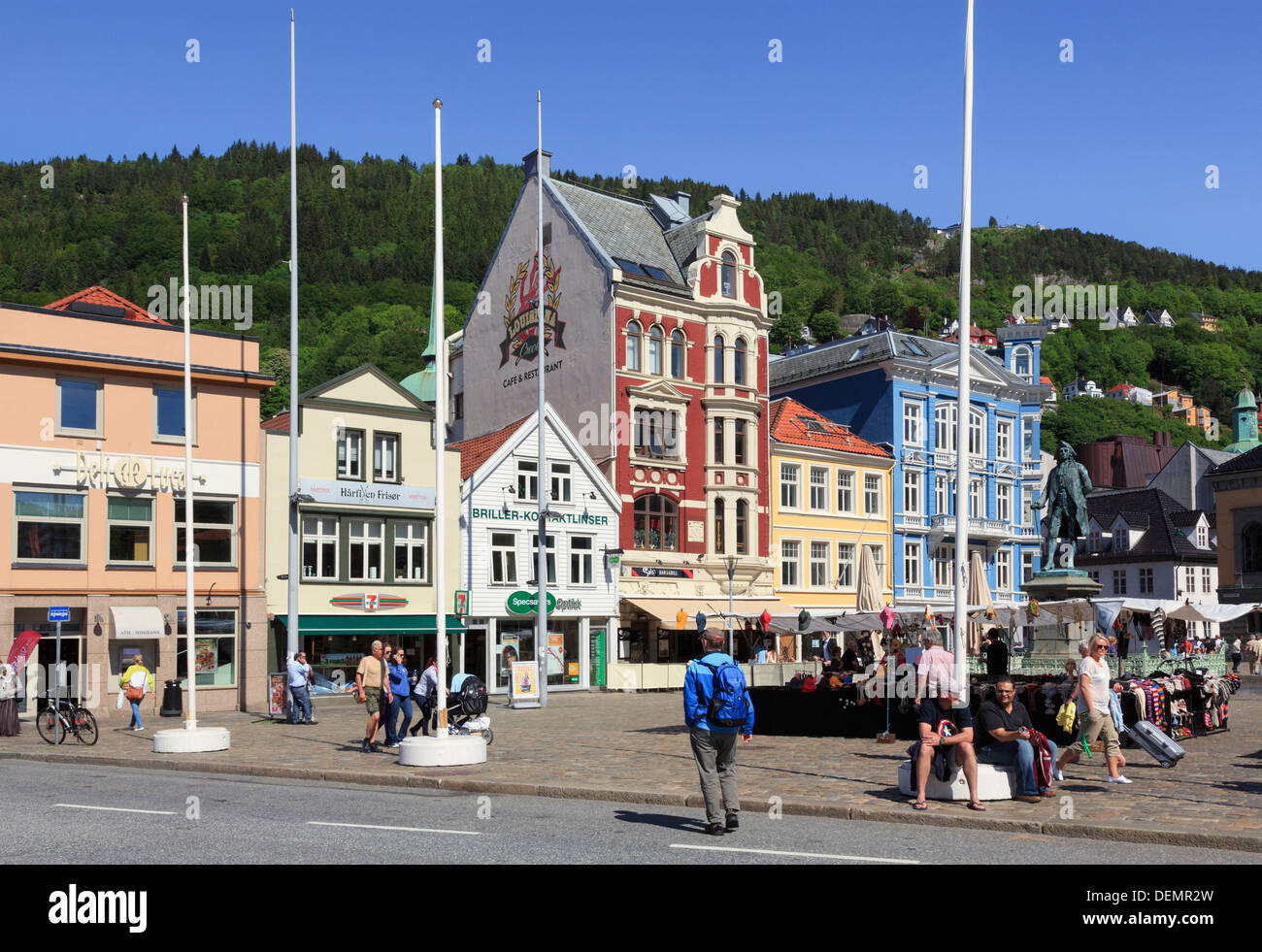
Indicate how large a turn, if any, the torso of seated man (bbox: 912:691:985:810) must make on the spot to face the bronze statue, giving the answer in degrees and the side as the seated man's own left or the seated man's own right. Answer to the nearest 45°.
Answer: approximately 180°

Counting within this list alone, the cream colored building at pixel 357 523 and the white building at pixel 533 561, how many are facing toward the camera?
2

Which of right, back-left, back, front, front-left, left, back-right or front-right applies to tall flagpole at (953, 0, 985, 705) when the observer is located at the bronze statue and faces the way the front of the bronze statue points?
front-left

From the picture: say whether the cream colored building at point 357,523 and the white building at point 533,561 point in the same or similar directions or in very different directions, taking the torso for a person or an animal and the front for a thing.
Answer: same or similar directions

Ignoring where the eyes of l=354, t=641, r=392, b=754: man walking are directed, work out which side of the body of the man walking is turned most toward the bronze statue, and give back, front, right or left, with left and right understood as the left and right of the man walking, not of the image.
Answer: left

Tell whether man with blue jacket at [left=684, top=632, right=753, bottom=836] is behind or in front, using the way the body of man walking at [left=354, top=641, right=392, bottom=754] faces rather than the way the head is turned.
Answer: in front

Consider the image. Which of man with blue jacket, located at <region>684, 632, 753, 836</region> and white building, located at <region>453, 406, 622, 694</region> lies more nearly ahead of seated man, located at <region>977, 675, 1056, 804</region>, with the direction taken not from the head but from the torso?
the man with blue jacket

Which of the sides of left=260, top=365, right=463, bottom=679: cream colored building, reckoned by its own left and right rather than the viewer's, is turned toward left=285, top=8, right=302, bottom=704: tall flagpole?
front

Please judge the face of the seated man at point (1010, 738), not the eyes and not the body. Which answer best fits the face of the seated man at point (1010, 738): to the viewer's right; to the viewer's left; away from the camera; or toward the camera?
toward the camera

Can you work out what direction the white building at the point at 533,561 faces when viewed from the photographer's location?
facing the viewer

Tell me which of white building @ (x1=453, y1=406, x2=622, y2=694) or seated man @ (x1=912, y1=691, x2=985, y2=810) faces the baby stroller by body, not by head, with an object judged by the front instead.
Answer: the white building

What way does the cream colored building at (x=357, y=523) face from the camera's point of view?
toward the camera

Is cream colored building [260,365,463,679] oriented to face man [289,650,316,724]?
yes

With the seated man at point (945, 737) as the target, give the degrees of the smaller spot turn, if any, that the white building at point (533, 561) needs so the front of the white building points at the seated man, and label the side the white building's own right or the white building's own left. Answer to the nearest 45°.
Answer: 0° — it already faces them

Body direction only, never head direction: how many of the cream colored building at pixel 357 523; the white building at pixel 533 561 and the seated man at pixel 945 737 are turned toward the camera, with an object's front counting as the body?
3

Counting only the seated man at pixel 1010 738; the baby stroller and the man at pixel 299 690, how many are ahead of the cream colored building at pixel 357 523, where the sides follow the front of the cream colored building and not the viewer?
3
